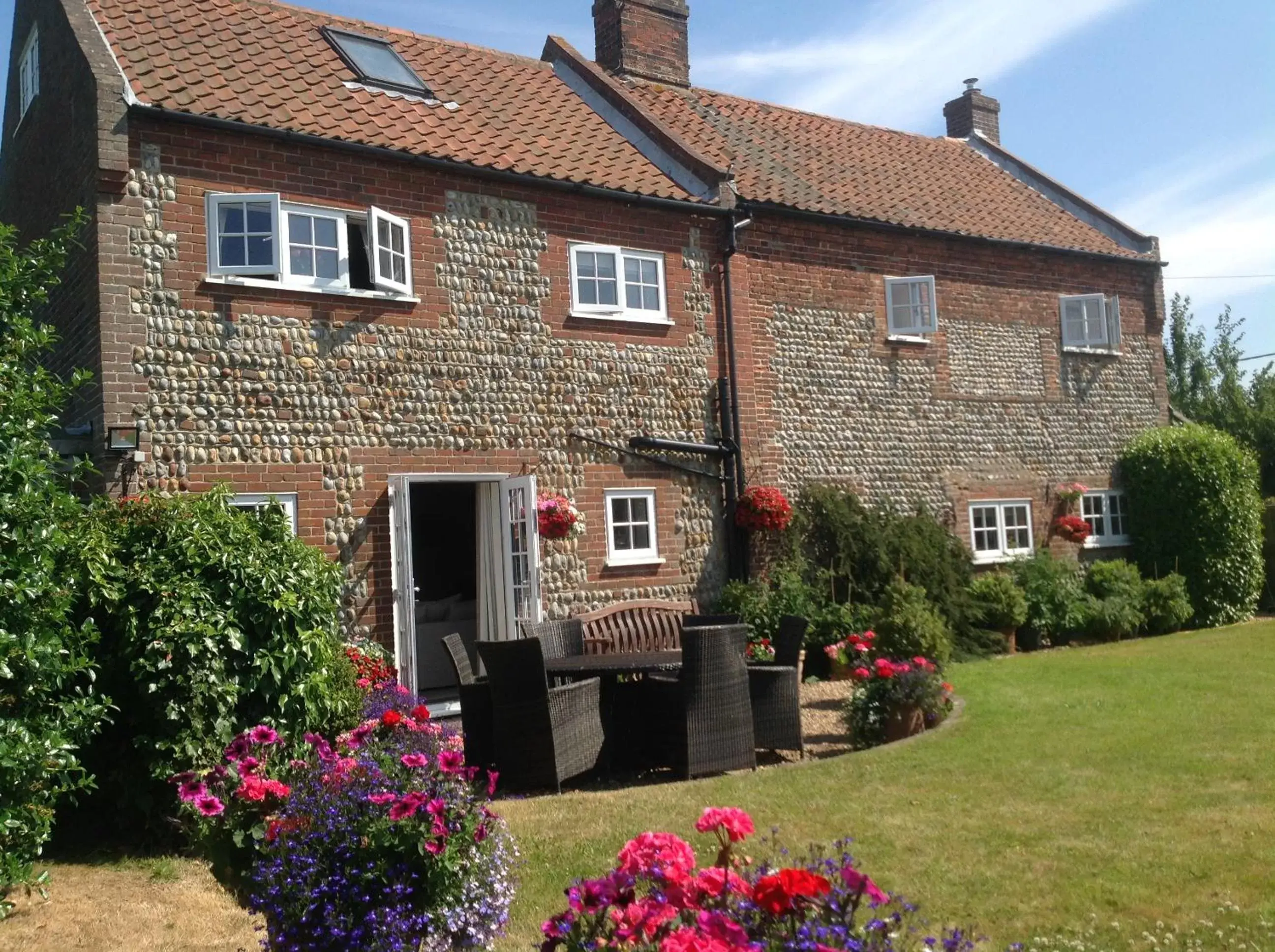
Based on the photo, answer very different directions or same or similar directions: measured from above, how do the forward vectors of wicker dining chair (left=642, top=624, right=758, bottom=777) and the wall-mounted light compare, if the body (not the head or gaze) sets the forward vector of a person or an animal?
very different directions

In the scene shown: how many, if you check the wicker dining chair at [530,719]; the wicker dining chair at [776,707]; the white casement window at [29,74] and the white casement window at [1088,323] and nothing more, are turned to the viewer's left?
2

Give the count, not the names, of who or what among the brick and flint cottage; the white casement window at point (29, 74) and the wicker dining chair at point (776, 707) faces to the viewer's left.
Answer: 2

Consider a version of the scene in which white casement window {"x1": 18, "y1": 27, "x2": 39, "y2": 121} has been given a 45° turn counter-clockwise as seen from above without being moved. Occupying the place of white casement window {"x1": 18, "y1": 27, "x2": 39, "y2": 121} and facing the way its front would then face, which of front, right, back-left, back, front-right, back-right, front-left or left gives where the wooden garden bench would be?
left

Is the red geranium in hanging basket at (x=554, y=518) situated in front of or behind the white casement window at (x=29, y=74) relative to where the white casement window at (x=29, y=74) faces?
behind

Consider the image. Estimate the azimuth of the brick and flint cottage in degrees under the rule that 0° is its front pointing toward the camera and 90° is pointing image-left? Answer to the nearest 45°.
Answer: approximately 315°

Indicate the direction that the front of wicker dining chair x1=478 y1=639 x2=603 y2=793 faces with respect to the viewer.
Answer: facing away from the viewer and to the right of the viewer

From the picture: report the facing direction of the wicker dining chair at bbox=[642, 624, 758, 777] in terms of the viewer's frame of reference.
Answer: facing away from the viewer and to the left of the viewer

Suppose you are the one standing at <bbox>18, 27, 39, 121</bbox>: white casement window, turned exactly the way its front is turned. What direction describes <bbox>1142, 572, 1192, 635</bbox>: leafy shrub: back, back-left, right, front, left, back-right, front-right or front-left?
back

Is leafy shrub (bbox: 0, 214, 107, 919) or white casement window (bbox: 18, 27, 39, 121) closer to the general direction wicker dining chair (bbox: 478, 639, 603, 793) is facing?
the white casement window

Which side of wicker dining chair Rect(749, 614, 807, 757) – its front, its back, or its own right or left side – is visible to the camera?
left

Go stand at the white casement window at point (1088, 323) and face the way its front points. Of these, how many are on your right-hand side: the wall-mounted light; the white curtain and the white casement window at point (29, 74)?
3
